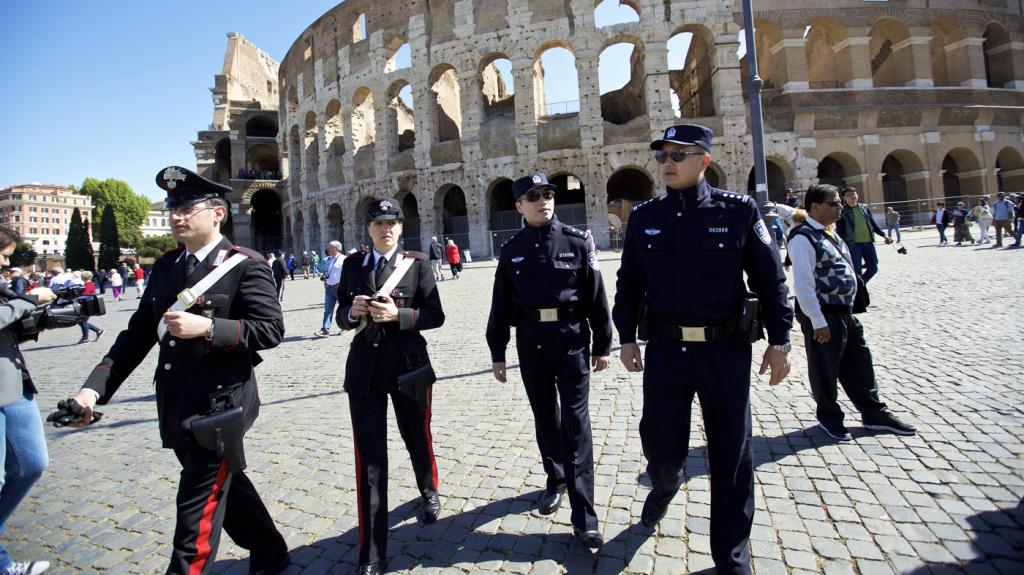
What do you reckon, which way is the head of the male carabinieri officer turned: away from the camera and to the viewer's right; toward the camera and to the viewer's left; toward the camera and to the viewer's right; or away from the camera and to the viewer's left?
toward the camera and to the viewer's left

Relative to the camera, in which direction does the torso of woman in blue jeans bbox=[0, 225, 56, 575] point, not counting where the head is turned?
to the viewer's right

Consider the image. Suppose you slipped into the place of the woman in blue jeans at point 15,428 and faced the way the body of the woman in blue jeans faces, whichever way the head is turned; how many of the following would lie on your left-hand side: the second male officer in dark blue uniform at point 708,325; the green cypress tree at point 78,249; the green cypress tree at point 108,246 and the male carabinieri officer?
2

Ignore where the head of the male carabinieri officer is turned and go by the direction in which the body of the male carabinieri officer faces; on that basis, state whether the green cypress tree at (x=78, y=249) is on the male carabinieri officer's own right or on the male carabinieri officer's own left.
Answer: on the male carabinieri officer's own right

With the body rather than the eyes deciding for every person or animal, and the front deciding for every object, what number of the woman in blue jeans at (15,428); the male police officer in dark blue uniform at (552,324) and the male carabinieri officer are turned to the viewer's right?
1

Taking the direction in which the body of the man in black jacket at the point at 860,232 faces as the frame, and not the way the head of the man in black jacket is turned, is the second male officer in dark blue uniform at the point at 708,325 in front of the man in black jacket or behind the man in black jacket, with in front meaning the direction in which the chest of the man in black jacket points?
in front

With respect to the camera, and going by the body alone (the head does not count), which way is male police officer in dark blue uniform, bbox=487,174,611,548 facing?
toward the camera

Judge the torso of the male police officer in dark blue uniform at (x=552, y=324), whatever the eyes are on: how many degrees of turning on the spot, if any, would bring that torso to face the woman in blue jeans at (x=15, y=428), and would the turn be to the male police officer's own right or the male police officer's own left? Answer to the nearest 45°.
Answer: approximately 90° to the male police officer's own right

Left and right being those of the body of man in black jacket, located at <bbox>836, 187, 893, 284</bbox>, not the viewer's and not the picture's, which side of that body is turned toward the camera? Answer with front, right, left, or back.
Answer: front

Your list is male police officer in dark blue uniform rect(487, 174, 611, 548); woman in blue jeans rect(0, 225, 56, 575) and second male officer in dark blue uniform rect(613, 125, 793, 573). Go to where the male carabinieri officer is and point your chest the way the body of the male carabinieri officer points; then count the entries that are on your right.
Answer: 1

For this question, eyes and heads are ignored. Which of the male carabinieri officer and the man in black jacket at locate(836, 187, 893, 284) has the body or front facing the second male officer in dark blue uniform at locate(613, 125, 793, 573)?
the man in black jacket

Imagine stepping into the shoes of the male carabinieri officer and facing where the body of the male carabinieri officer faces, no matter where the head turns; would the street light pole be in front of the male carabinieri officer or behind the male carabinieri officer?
behind

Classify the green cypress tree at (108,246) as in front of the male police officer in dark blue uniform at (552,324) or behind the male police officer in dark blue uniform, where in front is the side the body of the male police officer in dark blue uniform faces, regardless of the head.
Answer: behind

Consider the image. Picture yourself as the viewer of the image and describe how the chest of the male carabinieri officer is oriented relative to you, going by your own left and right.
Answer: facing the viewer and to the left of the viewer

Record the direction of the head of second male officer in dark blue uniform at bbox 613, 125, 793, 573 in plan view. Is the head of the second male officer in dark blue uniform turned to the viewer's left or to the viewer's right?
to the viewer's left
